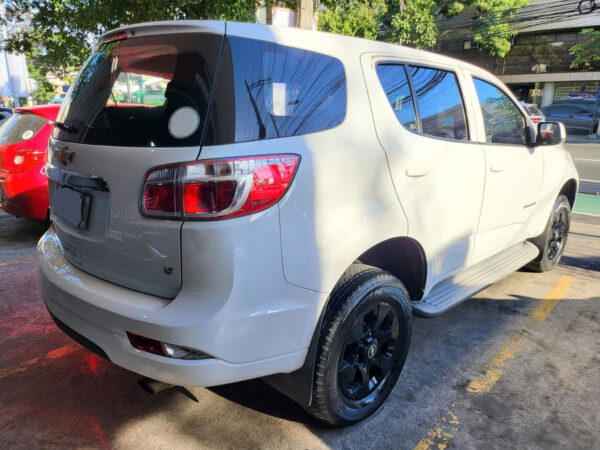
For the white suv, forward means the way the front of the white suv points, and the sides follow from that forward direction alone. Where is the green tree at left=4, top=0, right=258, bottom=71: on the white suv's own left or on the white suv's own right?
on the white suv's own left

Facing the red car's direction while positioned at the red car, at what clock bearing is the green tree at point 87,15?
The green tree is roughly at 11 o'clock from the red car.

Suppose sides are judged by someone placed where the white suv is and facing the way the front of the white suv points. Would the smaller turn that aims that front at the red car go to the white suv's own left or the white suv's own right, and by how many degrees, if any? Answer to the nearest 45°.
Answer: approximately 90° to the white suv's own left

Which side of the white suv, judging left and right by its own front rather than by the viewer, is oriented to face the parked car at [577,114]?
front

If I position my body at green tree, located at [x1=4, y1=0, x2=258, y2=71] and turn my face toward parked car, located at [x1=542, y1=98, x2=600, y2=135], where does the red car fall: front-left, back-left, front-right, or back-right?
back-right

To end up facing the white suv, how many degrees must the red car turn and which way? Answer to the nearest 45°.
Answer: approximately 135° to its right

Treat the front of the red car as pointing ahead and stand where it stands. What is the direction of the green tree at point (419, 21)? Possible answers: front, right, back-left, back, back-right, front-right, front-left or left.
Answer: front

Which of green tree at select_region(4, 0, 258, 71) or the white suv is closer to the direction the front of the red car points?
the green tree

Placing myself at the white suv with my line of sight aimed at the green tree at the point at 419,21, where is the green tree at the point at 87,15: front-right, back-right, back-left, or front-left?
front-left

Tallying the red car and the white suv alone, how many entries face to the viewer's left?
0

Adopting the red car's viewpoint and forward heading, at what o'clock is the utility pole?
The utility pole is roughly at 1 o'clock from the red car.

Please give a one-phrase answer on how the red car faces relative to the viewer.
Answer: facing away from the viewer and to the right of the viewer

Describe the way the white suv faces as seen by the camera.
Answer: facing away from the viewer and to the right of the viewer

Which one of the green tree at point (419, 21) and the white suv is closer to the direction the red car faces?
the green tree
